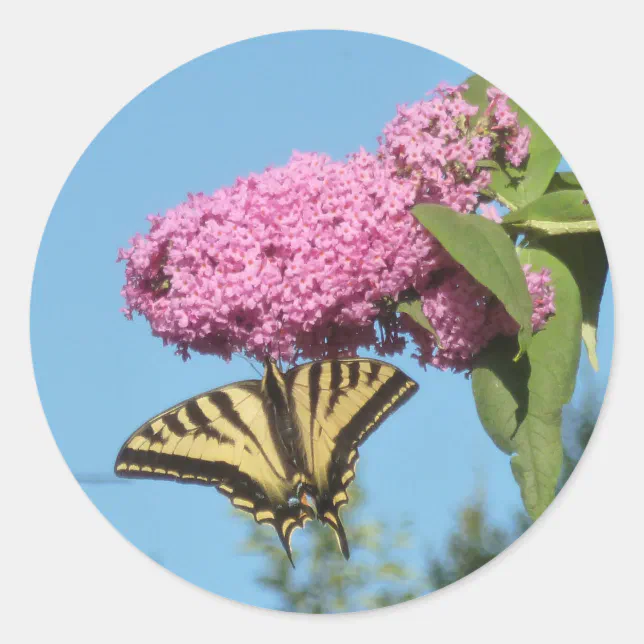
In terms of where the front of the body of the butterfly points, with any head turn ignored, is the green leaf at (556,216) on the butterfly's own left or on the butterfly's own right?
on the butterfly's own right

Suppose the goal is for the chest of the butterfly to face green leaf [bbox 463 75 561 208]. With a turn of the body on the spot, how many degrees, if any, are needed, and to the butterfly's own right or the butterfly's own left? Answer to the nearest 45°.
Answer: approximately 90° to the butterfly's own right

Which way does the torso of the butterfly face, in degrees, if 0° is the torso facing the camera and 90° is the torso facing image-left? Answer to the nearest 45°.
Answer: approximately 180°
